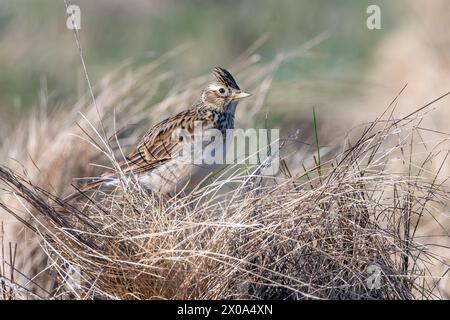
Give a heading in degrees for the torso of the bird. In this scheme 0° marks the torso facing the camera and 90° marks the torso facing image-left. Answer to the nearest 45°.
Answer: approximately 270°
